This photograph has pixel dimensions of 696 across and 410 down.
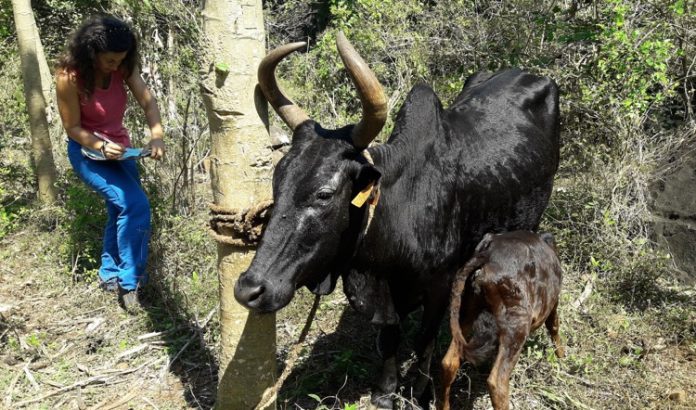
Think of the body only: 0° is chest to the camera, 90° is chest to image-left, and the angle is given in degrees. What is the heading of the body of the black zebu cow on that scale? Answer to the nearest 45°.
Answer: approximately 45°

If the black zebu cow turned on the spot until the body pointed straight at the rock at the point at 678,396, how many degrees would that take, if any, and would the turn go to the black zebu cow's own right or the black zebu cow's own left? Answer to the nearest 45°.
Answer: approximately 135° to the black zebu cow's own left

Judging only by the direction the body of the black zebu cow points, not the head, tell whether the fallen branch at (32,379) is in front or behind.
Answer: in front

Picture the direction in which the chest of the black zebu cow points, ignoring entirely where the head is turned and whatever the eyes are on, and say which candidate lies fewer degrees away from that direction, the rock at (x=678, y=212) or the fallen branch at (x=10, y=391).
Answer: the fallen branch

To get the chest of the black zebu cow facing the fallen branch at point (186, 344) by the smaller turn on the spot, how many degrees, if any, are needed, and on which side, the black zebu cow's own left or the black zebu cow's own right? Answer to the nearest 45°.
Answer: approximately 45° to the black zebu cow's own right

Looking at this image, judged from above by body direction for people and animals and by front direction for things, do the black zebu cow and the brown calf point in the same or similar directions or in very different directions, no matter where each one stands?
very different directions

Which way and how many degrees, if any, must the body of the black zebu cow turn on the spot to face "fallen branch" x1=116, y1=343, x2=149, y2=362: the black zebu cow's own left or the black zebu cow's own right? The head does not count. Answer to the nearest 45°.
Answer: approximately 45° to the black zebu cow's own right

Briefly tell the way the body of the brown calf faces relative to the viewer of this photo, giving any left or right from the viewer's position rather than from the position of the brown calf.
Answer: facing away from the viewer and to the right of the viewer
